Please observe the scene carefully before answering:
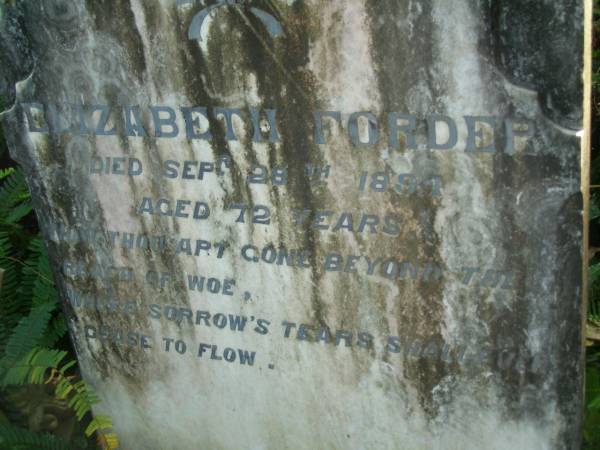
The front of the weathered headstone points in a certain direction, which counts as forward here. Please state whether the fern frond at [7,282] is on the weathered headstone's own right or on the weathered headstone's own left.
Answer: on the weathered headstone's own right

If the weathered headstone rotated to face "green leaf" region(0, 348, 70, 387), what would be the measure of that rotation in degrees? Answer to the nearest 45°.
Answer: approximately 90° to its right

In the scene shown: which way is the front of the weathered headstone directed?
toward the camera

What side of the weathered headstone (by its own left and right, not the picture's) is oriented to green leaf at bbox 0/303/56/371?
right
